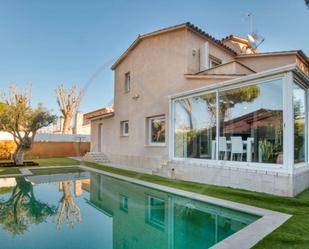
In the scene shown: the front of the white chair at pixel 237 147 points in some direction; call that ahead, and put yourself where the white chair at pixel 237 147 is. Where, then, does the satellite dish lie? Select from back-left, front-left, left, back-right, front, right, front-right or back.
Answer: front-left

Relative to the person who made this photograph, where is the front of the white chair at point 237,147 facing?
facing away from the viewer and to the right of the viewer

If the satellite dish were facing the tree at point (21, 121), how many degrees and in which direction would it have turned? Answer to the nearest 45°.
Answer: approximately 90° to its right

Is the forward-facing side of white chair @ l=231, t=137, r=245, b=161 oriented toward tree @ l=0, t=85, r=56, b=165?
no

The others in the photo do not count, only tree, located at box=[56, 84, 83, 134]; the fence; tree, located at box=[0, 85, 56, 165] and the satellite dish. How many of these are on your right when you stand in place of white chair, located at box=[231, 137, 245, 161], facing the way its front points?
0

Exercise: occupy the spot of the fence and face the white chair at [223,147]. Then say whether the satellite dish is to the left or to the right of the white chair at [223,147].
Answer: left
